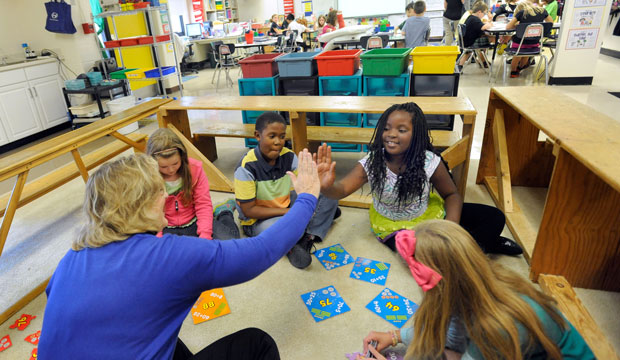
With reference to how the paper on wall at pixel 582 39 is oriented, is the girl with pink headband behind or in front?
in front

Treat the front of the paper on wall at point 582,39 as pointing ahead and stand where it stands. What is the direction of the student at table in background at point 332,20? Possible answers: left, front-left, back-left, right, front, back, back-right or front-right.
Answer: right

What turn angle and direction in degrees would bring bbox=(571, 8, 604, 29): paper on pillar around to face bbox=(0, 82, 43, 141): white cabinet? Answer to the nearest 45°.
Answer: approximately 45° to its right

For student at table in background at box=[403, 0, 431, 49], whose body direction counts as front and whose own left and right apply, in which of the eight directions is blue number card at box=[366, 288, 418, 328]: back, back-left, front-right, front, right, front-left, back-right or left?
back

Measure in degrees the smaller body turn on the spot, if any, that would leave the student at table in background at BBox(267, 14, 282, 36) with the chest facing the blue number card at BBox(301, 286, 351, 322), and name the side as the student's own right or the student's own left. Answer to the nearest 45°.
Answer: approximately 45° to the student's own right

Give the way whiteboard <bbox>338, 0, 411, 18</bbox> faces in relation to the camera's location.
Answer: facing the viewer

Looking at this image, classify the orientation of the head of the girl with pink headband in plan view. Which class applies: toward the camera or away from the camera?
away from the camera

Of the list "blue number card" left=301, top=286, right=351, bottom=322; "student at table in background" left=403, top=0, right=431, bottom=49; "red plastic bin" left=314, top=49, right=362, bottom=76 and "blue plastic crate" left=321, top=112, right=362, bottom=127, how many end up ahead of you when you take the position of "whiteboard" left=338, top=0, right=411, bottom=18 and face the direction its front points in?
4

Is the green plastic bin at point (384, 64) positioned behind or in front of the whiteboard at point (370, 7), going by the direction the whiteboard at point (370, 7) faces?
in front

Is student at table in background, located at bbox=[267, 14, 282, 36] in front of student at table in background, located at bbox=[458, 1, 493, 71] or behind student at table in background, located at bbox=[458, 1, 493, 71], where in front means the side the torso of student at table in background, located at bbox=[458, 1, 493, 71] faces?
behind

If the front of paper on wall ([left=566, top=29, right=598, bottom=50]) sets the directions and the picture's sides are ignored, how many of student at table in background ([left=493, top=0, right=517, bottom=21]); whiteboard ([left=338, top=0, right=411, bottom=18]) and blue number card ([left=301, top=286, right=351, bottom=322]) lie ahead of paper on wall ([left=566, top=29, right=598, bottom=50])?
1

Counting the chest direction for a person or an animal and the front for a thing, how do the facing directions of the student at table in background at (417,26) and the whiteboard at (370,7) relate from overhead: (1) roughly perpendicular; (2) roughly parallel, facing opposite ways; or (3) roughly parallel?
roughly parallel, facing opposite ways

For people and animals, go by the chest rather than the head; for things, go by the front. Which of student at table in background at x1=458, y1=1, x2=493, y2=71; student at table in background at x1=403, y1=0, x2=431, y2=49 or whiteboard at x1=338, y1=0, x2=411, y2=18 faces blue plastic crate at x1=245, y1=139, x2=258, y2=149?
the whiteboard

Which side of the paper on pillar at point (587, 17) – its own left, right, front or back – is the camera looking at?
front

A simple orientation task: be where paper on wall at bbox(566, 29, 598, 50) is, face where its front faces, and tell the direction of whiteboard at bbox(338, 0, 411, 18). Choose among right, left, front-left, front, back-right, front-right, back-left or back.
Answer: back-right

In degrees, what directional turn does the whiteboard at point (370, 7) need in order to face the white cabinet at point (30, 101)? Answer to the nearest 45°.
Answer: approximately 45° to its right
